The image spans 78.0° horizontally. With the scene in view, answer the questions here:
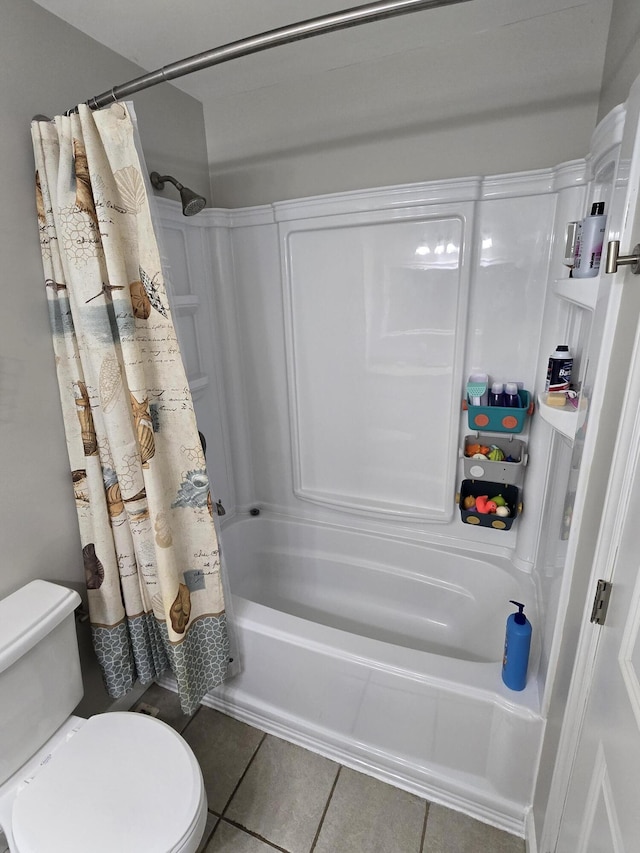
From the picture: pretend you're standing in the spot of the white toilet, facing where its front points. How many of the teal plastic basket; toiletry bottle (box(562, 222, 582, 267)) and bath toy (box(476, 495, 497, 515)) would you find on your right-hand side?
0

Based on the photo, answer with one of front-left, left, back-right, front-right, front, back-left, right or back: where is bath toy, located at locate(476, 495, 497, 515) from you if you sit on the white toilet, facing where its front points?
front-left

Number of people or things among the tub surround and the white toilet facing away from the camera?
0

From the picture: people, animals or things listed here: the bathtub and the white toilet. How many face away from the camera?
0

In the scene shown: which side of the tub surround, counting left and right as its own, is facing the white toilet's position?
front

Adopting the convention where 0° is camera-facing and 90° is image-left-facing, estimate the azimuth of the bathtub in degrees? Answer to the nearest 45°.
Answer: approximately 45°

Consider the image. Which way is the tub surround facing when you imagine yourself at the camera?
facing the viewer and to the left of the viewer

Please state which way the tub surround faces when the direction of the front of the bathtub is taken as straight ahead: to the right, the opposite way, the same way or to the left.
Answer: the same way

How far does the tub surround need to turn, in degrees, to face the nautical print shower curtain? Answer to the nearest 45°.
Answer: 0° — it already faces it

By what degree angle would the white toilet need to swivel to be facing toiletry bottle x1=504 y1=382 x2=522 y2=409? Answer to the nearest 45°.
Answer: approximately 45° to its left

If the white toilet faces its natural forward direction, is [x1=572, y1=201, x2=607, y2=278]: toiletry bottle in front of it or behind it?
in front
